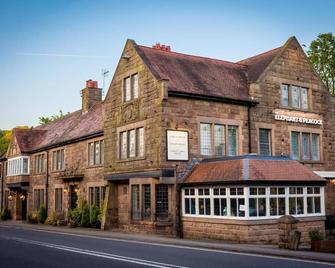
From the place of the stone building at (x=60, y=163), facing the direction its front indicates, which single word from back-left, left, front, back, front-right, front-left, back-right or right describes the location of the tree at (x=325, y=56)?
back-left

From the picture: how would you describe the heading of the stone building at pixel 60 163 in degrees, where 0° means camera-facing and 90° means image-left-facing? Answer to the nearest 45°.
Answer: approximately 45°

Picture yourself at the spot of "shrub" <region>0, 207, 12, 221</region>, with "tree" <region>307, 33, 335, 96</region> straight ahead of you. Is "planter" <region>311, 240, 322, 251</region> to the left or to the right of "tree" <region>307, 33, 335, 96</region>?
right

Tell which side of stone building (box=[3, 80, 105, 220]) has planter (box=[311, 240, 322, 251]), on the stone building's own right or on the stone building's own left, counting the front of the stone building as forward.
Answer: on the stone building's own left
